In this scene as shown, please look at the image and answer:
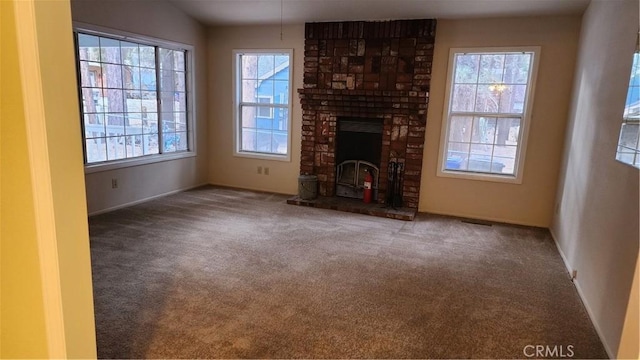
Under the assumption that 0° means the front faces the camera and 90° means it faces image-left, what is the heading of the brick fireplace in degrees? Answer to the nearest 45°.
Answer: approximately 0°

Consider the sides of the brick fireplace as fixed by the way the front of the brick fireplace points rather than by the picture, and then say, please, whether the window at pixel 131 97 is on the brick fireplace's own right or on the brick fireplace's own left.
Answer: on the brick fireplace's own right

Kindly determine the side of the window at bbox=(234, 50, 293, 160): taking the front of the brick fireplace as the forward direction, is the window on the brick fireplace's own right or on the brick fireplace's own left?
on the brick fireplace's own right

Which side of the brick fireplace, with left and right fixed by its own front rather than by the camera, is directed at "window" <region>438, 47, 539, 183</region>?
left

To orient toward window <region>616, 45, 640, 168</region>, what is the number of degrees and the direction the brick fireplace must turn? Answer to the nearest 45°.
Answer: approximately 45° to its left
